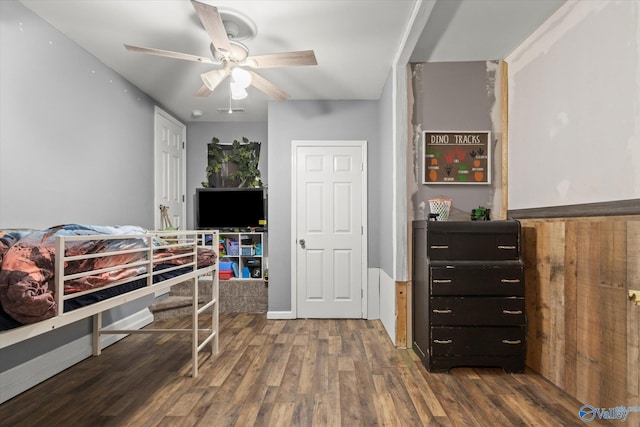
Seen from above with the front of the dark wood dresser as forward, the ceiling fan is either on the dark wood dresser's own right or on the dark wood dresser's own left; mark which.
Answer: on the dark wood dresser's own right

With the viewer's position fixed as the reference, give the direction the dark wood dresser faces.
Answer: facing the viewer

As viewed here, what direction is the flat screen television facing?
toward the camera

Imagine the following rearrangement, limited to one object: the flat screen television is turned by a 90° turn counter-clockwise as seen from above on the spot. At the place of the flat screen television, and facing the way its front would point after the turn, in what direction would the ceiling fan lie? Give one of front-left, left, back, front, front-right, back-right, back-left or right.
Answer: right

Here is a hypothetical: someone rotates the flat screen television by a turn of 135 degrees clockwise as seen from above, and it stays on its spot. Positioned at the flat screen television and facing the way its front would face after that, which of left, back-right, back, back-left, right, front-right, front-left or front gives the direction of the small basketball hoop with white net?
back

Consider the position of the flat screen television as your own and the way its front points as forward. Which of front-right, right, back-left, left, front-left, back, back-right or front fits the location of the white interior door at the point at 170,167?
right

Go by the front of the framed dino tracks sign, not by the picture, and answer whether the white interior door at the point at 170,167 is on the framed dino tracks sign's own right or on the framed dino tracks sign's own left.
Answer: on the framed dino tracks sign's own right

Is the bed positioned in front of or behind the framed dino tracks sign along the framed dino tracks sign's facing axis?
in front

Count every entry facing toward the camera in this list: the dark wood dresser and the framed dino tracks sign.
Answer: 2

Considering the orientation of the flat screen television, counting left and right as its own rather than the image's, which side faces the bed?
front

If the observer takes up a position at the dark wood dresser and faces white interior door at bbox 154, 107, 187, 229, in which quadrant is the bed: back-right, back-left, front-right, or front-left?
front-left

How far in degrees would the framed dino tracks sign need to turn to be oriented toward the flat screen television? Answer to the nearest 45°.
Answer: approximately 90° to its right
